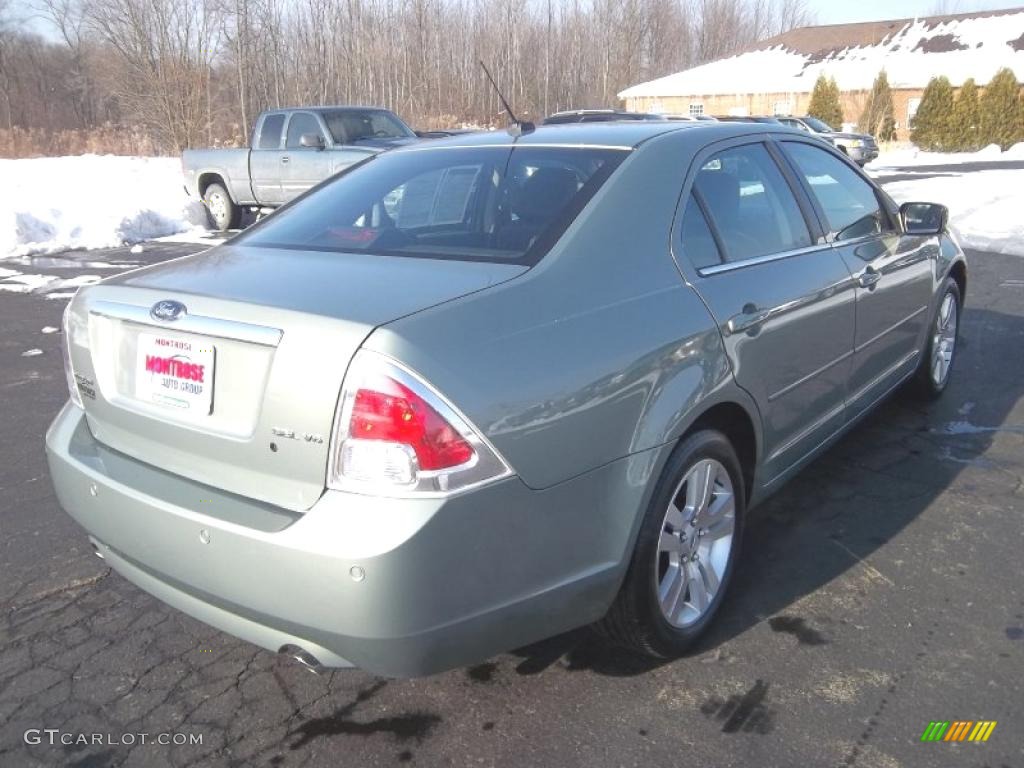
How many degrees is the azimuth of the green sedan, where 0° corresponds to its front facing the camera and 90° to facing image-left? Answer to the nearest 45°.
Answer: approximately 225°

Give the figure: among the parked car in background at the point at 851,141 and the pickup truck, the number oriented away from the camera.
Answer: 0

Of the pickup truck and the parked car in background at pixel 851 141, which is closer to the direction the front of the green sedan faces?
the parked car in background

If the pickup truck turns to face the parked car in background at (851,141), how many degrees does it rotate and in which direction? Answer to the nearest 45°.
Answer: approximately 90° to its left

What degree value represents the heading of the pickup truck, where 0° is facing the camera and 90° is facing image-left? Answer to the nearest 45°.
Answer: approximately 315°

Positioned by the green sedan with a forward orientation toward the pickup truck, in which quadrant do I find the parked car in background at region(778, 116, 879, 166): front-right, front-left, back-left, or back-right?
front-right

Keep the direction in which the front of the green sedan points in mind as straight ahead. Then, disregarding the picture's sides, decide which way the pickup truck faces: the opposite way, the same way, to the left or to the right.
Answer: to the right

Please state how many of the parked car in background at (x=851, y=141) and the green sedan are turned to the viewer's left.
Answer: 0

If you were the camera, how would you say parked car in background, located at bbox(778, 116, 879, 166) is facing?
facing the viewer and to the right of the viewer

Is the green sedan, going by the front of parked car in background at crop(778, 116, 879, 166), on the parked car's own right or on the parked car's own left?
on the parked car's own right

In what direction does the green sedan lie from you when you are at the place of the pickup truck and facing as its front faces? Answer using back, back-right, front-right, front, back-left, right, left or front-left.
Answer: front-right

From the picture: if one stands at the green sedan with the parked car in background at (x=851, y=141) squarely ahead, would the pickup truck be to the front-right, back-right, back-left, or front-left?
front-left

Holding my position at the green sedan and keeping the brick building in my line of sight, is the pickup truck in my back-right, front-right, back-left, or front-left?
front-left

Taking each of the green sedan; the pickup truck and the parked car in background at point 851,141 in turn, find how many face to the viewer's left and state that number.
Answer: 0
